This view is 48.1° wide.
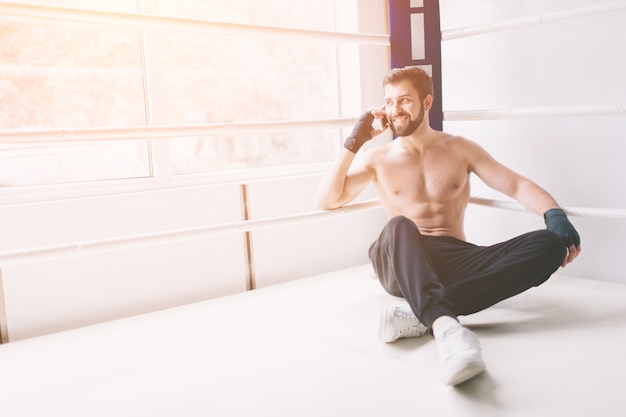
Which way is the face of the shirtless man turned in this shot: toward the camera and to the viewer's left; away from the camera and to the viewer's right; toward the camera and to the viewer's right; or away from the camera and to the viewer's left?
toward the camera and to the viewer's left

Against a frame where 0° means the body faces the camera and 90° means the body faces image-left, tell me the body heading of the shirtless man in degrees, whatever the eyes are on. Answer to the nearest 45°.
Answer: approximately 0°

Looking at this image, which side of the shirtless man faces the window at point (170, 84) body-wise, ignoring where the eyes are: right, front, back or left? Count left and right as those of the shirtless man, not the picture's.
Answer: right

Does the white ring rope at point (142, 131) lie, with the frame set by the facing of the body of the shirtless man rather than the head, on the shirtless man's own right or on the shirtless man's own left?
on the shirtless man's own right
